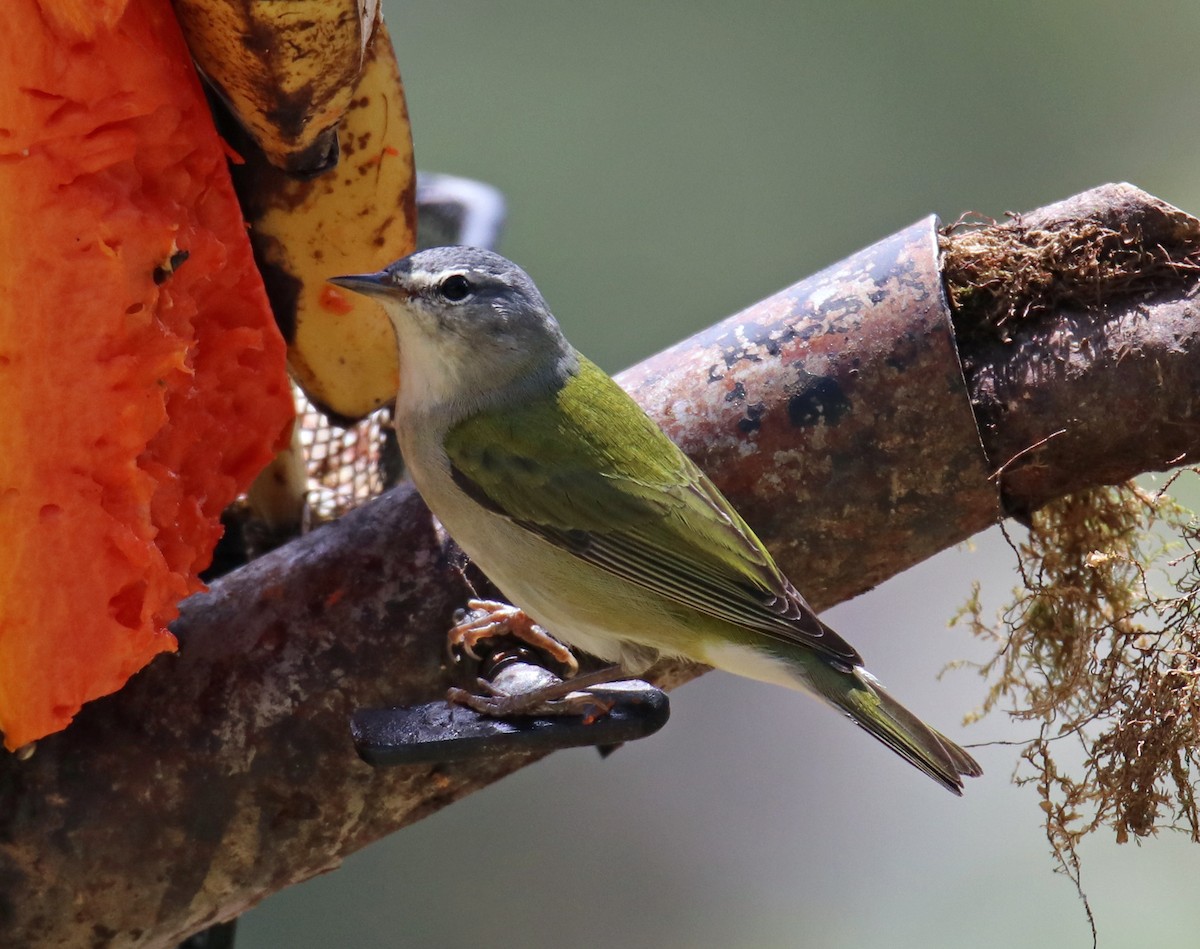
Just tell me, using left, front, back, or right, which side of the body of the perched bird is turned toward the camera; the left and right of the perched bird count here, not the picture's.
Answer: left

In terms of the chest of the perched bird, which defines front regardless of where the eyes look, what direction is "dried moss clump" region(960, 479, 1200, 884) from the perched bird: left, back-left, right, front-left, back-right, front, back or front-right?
back

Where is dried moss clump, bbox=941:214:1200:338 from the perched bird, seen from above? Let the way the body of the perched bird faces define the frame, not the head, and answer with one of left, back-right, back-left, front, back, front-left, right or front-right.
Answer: back
